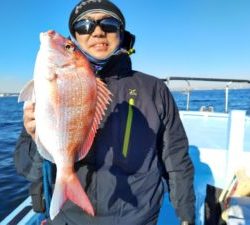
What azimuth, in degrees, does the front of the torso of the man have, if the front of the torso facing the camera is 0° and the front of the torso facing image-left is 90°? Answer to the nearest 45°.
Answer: approximately 0°
